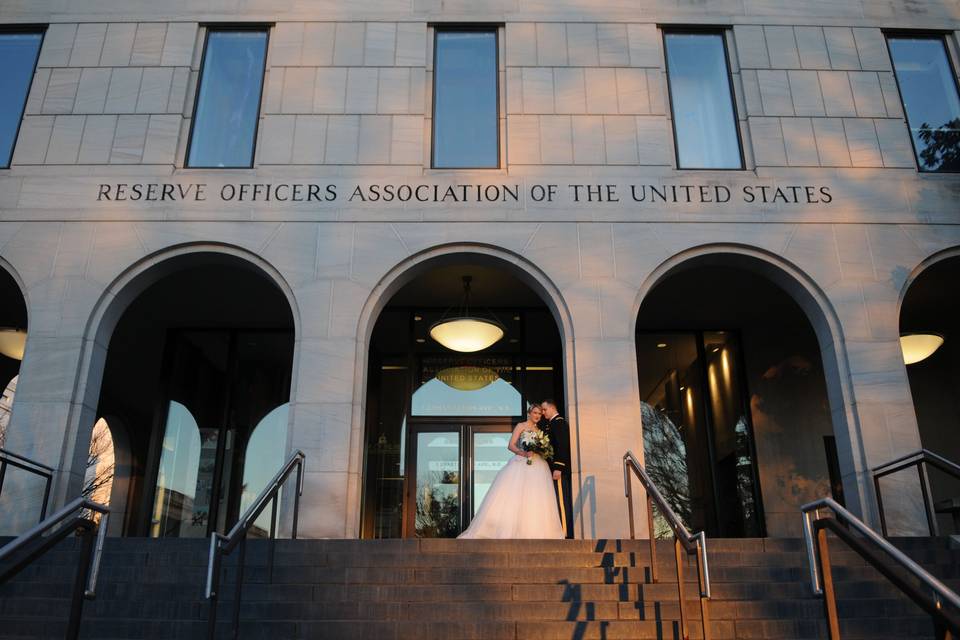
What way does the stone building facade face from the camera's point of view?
toward the camera

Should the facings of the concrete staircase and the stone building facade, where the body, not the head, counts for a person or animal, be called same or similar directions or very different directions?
same or similar directions

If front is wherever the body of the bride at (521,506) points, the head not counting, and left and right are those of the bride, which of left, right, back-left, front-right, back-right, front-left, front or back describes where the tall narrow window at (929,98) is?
front-left

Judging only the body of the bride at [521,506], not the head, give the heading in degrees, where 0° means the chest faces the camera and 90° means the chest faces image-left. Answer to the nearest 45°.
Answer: approximately 315°

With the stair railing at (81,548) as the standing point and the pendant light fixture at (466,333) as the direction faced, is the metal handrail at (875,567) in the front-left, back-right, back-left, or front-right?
front-right

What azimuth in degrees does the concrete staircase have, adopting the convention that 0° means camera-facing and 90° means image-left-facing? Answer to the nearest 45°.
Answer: approximately 0°

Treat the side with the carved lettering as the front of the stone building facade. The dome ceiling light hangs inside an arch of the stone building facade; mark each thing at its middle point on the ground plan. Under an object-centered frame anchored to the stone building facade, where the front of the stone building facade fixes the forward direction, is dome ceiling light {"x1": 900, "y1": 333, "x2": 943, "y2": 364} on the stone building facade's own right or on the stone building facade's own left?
on the stone building facade's own left

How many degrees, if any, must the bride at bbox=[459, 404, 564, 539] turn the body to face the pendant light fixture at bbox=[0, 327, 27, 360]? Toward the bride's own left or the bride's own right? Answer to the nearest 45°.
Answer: approximately 135° to the bride's own right

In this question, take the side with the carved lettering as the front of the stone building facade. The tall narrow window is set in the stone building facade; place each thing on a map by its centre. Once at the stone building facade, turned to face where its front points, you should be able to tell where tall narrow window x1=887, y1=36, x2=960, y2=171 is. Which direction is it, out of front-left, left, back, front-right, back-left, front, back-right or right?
left

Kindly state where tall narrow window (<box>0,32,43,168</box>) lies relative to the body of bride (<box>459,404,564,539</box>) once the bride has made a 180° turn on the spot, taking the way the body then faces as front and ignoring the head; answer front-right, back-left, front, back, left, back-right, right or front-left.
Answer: front-left

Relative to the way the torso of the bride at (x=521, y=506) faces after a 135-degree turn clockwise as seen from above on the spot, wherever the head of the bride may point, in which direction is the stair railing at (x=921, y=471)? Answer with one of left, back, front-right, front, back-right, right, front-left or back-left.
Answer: back

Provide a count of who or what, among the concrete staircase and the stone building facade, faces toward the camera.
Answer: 2

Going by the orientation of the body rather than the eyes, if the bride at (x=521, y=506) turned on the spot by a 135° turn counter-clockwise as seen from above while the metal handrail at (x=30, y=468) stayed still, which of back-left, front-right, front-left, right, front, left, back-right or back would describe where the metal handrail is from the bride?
left

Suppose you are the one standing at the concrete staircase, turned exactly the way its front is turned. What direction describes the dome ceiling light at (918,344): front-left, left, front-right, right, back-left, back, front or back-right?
back-left

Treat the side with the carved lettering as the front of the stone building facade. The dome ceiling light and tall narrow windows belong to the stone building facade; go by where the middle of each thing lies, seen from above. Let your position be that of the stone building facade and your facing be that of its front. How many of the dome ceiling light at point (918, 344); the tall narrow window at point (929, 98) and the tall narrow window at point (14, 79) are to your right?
1
